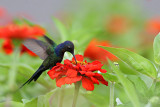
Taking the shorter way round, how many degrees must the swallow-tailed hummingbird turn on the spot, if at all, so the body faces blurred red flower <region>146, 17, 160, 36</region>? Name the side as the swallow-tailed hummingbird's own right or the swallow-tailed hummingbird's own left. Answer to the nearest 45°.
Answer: approximately 45° to the swallow-tailed hummingbird's own left

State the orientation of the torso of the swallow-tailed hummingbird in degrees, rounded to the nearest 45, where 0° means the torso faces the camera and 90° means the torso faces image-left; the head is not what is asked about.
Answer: approximately 270°

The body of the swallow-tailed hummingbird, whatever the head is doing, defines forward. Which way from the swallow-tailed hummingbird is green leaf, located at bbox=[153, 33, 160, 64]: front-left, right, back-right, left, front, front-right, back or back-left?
front-right
